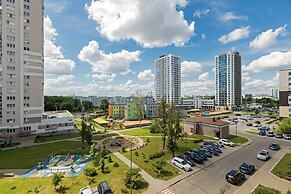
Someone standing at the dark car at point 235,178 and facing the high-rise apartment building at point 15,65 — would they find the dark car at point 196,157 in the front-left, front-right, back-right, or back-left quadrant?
front-right

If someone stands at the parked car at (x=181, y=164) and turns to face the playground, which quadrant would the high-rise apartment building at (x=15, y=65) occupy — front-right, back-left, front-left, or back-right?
front-right

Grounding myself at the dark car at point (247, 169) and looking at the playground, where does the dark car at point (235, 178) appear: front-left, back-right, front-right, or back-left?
front-left

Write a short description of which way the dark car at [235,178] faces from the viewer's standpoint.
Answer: facing away from the viewer and to the right of the viewer

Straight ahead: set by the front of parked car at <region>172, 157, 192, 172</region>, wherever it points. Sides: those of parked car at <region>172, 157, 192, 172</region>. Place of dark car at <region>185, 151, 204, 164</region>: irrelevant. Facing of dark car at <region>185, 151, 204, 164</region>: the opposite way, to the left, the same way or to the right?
the same way

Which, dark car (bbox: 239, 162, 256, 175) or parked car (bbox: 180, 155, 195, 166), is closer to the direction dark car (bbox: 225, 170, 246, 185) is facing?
the dark car

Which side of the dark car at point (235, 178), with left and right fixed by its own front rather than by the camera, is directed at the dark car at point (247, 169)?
front

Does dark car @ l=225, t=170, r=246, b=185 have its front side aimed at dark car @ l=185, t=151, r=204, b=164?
no

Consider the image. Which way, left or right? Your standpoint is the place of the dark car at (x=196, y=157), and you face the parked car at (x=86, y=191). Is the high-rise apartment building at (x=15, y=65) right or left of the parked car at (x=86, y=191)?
right

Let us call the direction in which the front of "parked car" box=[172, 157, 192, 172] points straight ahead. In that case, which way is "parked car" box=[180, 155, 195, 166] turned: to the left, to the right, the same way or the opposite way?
the same way

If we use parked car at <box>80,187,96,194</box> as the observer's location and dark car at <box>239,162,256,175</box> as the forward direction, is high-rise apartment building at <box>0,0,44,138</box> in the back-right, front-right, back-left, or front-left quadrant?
back-left
